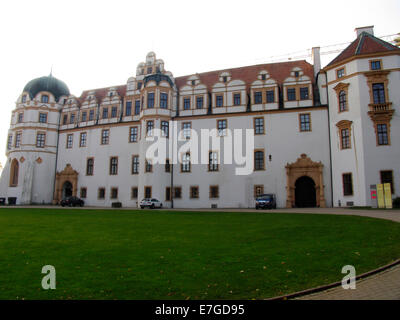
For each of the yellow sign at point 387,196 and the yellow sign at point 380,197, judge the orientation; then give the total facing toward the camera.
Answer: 2

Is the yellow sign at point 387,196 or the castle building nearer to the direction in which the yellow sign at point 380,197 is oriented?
the yellow sign

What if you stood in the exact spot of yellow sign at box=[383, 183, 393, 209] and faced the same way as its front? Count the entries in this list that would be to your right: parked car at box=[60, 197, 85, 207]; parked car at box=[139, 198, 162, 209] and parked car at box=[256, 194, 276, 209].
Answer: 3

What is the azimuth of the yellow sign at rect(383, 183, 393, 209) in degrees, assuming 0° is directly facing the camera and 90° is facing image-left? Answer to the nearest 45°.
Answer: approximately 0°

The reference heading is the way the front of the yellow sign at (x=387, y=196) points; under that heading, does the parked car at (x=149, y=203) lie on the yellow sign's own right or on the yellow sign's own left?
on the yellow sign's own right

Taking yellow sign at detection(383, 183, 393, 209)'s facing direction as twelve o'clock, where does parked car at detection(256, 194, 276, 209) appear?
The parked car is roughly at 3 o'clock from the yellow sign.

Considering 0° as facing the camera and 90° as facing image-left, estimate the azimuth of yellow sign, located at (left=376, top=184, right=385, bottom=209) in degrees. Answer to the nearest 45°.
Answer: approximately 0°

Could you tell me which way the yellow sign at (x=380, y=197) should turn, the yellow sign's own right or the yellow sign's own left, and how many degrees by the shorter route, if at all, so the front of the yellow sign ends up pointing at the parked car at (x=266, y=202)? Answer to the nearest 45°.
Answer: approximately 90° to the yellow sign's own right
